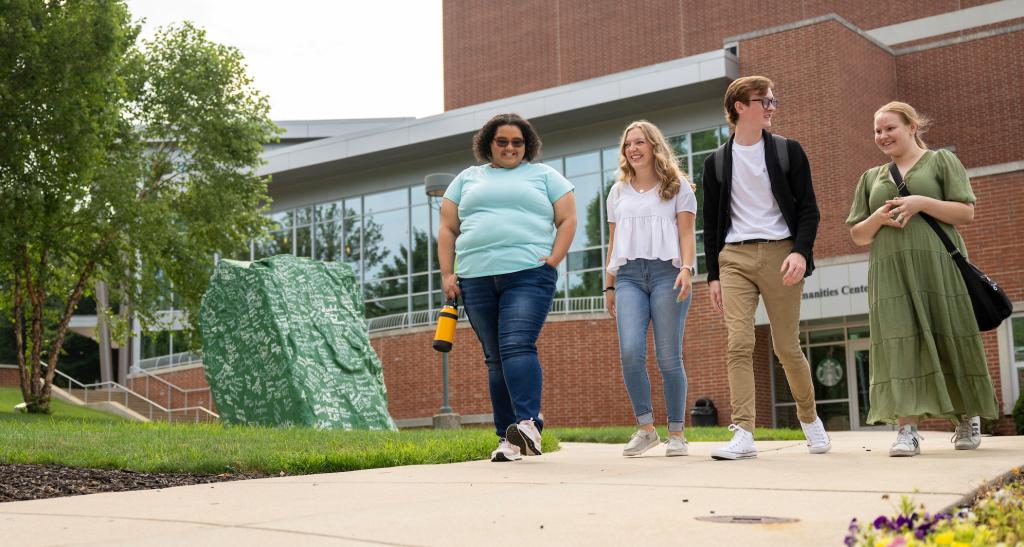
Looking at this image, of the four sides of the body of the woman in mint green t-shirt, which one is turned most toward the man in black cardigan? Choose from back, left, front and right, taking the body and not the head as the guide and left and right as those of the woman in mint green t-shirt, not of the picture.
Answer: left

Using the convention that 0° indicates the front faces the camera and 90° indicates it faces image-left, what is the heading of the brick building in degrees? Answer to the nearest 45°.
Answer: approximately 45°

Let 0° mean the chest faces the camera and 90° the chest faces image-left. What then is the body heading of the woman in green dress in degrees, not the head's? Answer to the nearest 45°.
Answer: approximately 45°

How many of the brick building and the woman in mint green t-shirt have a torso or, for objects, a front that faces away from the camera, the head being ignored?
0

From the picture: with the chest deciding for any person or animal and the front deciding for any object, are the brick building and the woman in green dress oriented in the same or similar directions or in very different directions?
same or similar directions

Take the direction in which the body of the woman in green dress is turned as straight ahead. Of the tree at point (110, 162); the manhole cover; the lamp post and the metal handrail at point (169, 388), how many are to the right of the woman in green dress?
3

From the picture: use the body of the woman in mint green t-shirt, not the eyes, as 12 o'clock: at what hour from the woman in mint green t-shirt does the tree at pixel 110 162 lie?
The tree is roughly at 5 o'clock from the woman in mint green t-shirt.

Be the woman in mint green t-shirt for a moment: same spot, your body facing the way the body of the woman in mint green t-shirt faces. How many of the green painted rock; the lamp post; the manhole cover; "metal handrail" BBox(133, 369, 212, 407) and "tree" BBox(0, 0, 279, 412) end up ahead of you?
1

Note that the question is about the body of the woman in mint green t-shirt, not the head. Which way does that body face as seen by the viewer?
toward the camera

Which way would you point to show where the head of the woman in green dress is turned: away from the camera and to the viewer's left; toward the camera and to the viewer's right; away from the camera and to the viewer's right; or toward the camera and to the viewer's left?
toward the camera and to the viewer's left

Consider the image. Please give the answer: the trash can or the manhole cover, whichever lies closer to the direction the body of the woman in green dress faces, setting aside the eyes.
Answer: the manhole cover

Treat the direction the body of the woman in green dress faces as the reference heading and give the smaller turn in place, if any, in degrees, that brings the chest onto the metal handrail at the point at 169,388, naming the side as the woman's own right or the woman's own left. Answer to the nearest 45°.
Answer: approximately 90° to the woman's own right

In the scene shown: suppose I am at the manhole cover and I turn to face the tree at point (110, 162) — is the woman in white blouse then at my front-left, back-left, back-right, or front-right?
front-right

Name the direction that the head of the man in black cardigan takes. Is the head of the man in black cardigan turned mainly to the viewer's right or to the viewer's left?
to the viewer's right
